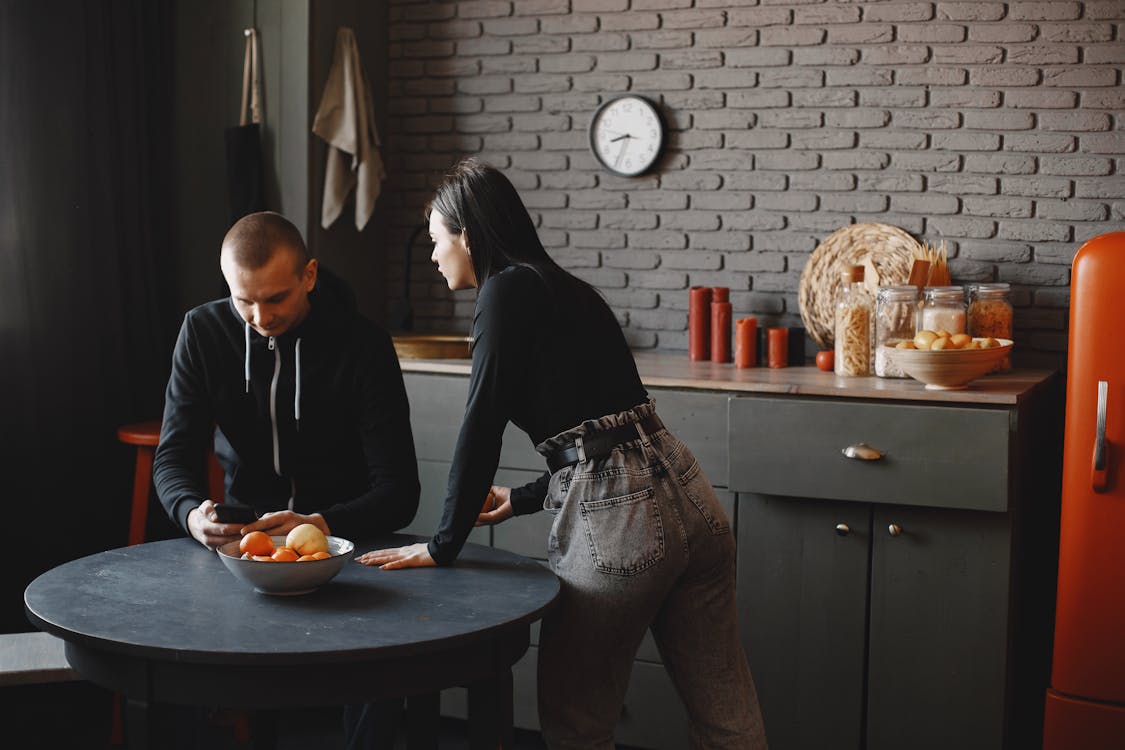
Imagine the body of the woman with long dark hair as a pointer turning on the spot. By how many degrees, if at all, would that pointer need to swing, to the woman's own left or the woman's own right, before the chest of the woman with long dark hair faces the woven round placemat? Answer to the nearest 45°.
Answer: approximately 90° to the woman's own right

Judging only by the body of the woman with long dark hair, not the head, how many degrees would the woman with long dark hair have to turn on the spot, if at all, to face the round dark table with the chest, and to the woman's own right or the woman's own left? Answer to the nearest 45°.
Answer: approximately 90° to the woman's own left

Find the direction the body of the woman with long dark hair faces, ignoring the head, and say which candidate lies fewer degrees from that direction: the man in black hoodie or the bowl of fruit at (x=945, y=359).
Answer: the man in black hoodie

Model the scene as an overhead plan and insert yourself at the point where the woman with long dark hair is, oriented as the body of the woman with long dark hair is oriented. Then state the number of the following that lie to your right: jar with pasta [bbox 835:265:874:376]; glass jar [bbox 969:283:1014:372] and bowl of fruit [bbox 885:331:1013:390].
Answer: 3

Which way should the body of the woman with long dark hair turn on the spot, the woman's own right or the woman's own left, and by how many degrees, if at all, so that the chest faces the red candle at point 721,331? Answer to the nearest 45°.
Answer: approximately 45° to the woman's own right

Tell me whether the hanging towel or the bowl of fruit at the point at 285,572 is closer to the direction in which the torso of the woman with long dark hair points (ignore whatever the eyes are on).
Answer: the hanging towel

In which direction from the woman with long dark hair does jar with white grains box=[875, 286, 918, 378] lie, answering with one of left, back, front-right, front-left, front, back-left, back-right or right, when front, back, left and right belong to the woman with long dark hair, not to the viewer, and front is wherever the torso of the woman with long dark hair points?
right

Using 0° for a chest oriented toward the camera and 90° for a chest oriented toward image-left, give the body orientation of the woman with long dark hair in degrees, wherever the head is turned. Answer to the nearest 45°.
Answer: approximately 135°

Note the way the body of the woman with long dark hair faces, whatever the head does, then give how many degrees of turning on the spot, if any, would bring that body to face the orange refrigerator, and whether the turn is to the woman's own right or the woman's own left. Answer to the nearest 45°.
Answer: approximately 90° to the woman's own right

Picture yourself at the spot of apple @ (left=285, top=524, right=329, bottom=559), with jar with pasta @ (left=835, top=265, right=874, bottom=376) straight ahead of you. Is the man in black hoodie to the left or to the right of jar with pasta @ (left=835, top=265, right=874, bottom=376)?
left

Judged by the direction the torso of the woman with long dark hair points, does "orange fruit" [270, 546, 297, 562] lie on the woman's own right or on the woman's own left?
on the woman's own left

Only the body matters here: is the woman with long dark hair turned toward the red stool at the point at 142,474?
yes

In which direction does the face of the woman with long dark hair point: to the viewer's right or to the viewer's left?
to the viewer's left

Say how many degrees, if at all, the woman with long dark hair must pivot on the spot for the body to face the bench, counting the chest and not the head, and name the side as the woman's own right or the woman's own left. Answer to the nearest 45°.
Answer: approximately 45° to the woman's own left
